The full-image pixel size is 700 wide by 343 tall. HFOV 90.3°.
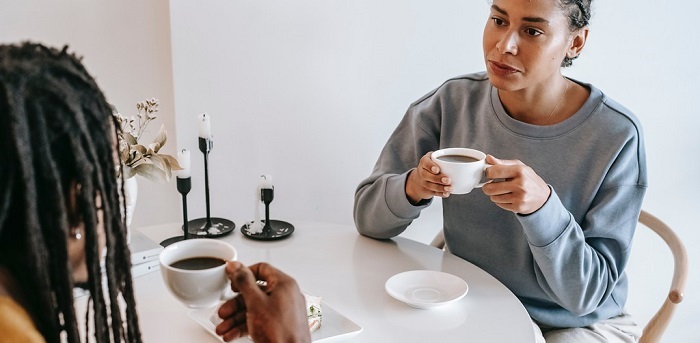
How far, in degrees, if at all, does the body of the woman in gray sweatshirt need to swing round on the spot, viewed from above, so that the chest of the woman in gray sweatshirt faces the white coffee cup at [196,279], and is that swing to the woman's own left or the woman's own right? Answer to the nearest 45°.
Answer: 0° — they already face it

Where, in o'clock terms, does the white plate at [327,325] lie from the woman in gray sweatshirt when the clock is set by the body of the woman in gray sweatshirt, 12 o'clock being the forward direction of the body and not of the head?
The white plate is roughly at 12 o'clock from the woman in gray sweatshirt.

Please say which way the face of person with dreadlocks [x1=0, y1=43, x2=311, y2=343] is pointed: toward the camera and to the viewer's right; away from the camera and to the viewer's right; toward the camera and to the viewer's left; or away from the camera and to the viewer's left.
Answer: away from the camera and to the viewer's right

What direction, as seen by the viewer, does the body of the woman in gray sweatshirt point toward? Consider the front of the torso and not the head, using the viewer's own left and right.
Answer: facing the viewer and to the left of the viewer

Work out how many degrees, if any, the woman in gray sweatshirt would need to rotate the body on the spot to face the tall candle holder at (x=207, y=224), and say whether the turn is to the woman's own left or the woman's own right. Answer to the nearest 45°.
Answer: approximately 45° to the woman's own right

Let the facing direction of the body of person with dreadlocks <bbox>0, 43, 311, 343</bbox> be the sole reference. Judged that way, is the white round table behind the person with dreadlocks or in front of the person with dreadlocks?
in front

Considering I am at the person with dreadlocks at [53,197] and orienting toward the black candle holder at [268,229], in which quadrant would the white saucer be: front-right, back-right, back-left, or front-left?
front-right

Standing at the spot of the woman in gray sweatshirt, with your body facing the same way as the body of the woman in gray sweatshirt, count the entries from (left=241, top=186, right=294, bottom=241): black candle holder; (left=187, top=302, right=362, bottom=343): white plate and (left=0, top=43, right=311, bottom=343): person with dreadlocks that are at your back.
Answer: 0

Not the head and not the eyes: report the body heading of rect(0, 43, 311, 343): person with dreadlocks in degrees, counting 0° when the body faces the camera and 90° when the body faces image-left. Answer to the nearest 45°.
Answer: approximately 225°

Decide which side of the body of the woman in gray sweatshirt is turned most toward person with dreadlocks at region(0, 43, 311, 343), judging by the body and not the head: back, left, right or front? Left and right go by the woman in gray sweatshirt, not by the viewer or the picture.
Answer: front

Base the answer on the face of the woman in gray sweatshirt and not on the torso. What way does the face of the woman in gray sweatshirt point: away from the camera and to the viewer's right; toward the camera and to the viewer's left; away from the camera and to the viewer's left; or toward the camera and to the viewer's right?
toward the camera and to the viewer's left
